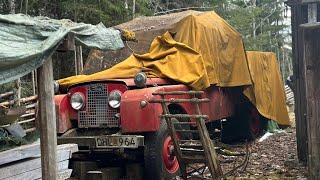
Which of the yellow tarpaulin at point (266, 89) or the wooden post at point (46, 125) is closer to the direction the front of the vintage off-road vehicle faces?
the wooden post

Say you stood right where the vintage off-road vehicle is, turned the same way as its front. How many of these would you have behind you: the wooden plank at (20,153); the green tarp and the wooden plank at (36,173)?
0

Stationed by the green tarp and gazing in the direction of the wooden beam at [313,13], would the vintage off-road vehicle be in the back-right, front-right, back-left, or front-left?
front-left

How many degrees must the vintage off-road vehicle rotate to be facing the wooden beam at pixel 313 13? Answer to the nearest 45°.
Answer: approximately 135° to its left

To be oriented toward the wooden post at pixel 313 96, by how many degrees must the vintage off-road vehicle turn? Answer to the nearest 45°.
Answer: approximately 90° to its left

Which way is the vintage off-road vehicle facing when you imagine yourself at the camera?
facing the viewer and to the left of the viewer
